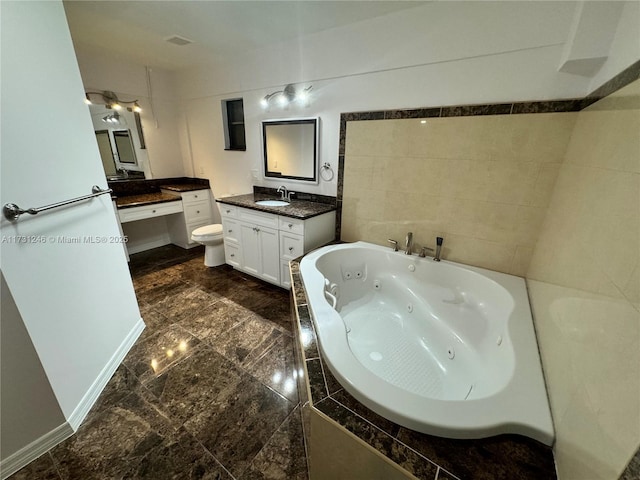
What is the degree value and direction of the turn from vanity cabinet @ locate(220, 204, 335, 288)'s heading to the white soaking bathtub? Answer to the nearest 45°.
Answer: approximately 90° to its left

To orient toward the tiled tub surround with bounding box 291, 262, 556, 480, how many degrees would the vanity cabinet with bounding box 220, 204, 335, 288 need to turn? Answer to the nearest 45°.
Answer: approximately 45° to its left

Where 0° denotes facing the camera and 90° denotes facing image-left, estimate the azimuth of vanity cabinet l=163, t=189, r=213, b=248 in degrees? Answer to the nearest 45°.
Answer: approximately 315°

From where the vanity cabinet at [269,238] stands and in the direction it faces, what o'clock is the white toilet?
The white toilet is roughly at 3 o'clock from the vanity cabinet.

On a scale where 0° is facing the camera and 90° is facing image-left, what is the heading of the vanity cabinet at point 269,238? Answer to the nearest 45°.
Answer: approximately 45°
